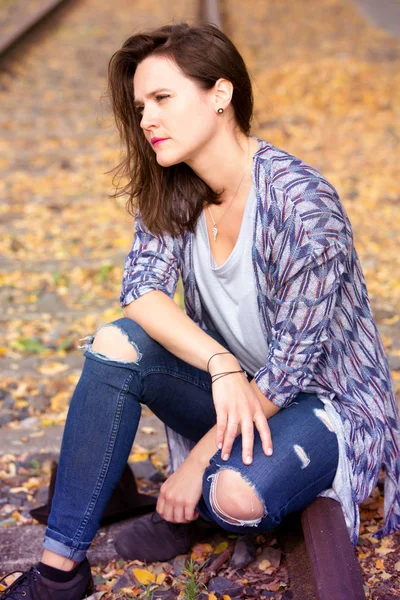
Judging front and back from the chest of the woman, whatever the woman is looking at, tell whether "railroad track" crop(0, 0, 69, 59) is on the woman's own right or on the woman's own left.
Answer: on the woman's own right

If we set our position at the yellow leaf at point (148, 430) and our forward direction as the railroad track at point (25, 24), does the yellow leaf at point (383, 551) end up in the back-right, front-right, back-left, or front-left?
back-right

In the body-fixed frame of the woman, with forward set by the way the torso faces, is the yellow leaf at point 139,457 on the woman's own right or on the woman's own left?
on the woman's own right

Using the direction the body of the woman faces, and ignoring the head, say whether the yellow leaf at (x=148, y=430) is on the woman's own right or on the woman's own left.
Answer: on the woman's own right

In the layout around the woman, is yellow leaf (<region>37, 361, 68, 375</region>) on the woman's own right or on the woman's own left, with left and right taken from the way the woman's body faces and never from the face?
on the woman's own right

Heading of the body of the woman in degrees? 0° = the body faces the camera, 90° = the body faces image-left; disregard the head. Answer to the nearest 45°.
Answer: approximately 45°
